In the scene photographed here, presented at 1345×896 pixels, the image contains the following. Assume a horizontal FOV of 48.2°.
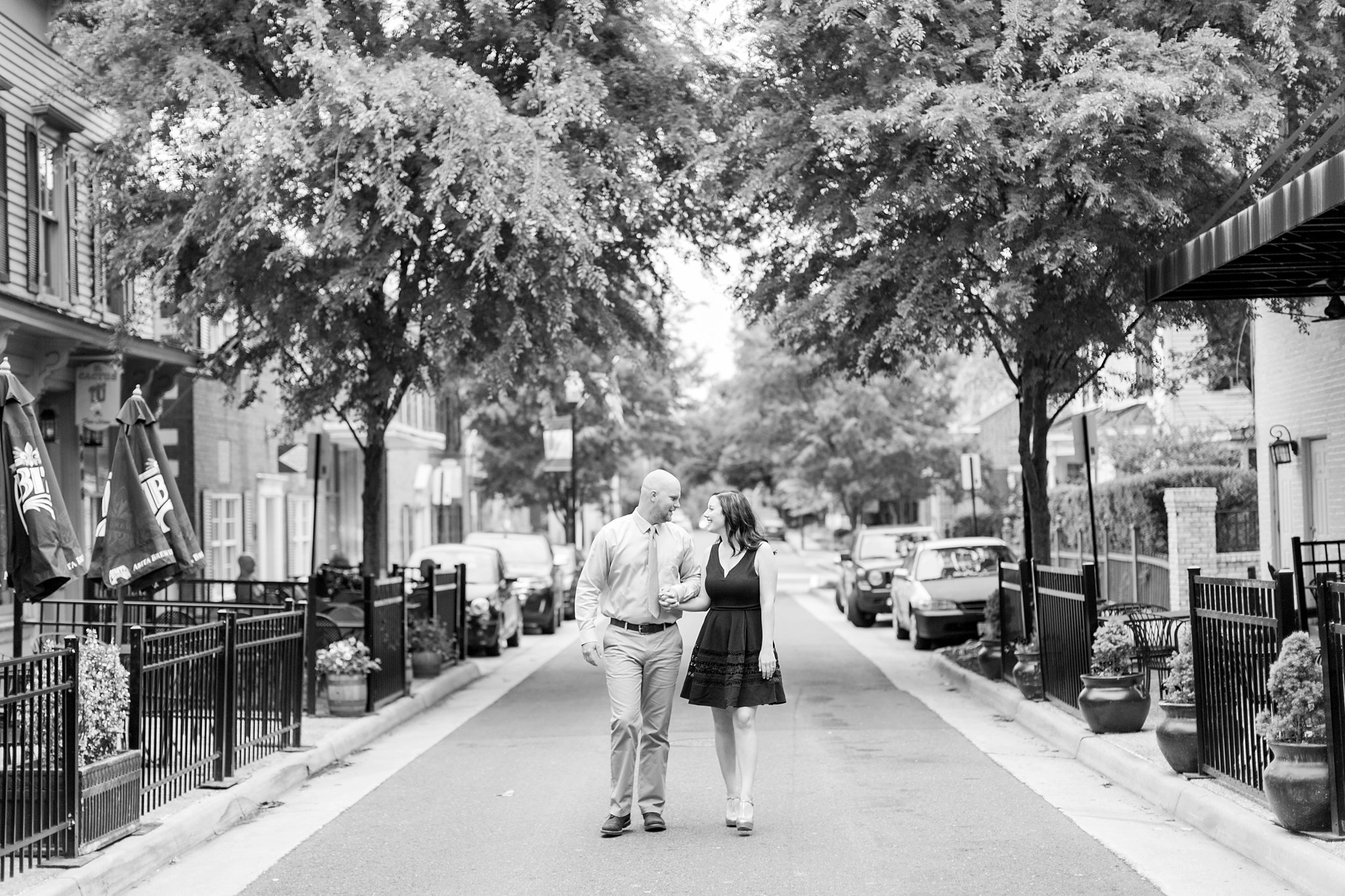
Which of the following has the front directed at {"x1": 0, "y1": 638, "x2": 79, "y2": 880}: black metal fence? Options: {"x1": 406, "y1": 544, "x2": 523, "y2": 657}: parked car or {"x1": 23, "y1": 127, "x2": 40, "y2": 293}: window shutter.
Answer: the parked car

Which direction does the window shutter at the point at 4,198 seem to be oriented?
to the viewer's right

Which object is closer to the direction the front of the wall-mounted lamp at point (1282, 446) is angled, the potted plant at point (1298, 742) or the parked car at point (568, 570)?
the parked car

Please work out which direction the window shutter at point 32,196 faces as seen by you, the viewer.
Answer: facing to the right of the viewer

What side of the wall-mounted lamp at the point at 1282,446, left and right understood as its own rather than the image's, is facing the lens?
left

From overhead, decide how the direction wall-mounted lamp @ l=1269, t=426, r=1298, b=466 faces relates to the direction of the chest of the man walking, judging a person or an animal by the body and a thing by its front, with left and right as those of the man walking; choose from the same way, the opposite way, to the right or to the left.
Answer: to the right

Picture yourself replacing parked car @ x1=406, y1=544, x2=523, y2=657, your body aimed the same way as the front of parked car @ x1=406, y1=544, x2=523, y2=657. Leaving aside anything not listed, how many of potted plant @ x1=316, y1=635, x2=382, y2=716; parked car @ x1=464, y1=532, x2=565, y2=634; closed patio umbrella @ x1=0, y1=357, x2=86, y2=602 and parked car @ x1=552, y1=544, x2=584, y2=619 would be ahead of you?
2

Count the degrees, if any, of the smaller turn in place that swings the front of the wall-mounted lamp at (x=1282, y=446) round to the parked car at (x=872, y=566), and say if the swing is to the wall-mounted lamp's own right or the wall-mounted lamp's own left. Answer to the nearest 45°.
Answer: approximately 45° to the wall-mounted lamp's own right

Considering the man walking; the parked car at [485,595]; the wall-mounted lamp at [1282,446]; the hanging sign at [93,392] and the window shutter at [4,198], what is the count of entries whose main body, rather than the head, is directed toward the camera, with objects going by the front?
3
